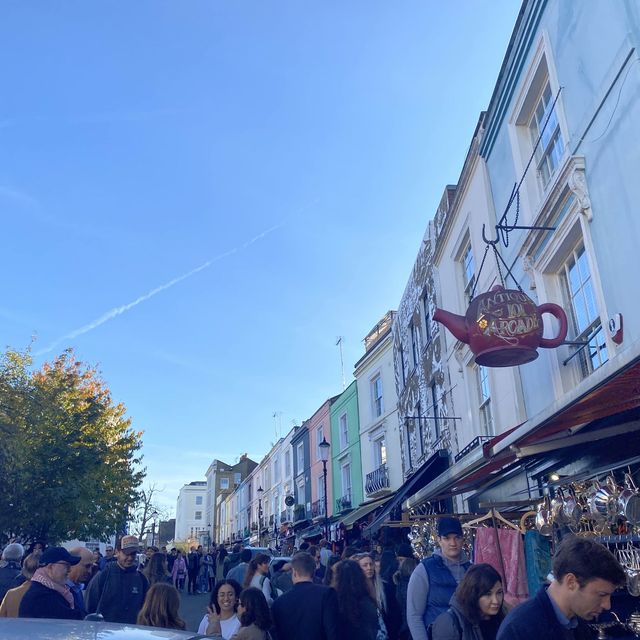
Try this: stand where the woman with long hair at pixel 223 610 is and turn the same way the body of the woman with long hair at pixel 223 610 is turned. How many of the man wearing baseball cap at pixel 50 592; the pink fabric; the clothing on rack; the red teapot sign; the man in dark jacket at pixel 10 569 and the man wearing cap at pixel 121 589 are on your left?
3

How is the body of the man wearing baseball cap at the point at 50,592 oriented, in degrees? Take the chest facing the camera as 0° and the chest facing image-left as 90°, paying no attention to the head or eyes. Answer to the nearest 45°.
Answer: approximately 270°

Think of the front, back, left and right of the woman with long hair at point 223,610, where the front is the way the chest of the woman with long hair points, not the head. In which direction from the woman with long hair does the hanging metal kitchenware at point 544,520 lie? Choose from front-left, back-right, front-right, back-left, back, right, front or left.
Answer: left

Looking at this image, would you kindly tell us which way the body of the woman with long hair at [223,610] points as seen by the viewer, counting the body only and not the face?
toward the camera

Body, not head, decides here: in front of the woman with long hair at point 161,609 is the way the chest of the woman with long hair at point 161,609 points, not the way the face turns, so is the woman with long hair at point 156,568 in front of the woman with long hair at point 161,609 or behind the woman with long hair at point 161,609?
in front

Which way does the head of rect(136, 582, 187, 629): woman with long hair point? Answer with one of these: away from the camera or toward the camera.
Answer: away from the camera

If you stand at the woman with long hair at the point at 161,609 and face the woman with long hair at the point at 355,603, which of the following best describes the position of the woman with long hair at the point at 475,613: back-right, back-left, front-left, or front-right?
front-right

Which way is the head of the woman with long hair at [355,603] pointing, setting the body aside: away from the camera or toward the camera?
away from the camera

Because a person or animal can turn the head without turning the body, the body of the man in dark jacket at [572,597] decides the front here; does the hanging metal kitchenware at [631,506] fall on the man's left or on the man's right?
on the man's left

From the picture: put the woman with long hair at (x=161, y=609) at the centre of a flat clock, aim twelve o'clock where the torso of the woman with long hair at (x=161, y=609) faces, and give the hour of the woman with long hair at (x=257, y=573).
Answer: the woman with long hair at (x=257, y=573) is roughly at 1 o'clock from the woman with long hair at (x=161, y=609).

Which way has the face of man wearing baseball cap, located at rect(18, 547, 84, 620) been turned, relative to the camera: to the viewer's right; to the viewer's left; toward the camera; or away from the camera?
to the viewer's right

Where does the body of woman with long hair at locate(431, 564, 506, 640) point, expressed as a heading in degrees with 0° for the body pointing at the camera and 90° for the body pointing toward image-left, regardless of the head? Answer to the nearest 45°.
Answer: approximately 315°

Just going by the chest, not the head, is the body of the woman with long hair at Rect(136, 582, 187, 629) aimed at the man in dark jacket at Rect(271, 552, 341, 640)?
no

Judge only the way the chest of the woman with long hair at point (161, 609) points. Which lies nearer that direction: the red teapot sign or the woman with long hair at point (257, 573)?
the woman with long hair
